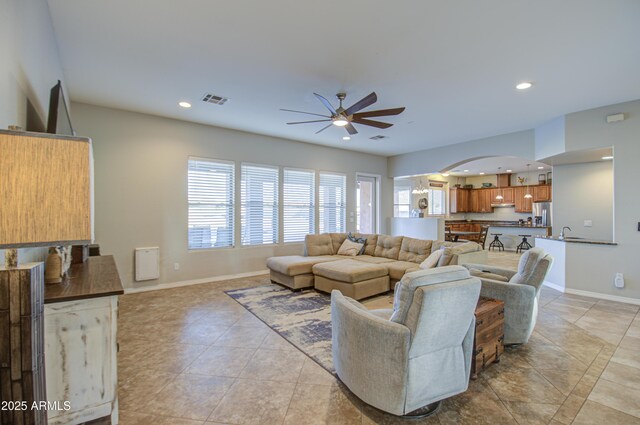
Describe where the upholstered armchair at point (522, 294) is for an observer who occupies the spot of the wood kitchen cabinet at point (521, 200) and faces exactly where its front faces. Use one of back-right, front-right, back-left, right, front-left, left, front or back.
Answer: front

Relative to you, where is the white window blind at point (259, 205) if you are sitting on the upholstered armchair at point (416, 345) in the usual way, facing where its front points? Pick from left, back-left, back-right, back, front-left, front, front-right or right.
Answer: front

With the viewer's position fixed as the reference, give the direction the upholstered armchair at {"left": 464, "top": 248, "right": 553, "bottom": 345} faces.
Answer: facing to the left of the viewer

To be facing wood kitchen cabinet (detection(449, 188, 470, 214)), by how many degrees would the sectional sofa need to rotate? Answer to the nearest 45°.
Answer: approximately 180°

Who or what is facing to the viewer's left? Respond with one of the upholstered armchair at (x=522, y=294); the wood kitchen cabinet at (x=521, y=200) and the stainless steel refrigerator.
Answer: the upholstered armchair

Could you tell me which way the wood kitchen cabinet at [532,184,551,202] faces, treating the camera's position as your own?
facing the viewer

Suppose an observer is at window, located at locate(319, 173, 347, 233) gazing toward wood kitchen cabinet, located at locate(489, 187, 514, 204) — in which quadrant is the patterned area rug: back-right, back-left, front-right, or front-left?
back-right

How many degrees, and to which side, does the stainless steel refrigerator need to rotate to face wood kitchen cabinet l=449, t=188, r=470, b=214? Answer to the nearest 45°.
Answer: approximately 90° to its right

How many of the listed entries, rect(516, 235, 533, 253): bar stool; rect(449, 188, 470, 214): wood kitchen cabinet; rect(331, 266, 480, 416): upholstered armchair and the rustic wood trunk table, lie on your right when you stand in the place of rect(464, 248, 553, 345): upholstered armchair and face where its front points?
2

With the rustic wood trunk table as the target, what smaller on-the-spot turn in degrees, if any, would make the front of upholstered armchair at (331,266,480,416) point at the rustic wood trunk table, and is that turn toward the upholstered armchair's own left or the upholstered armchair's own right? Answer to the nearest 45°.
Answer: approximately 90° to the upholstered armchair's own right

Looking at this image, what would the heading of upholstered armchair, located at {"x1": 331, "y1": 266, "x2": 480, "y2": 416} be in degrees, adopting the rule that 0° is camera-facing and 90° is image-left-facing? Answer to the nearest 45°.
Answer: approximately 135°

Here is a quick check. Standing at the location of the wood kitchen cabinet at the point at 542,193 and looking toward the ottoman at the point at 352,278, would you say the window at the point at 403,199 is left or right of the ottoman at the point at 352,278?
right

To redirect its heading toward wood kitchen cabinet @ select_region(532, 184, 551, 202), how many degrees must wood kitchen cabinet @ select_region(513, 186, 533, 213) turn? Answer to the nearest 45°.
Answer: approximately 90° to its left

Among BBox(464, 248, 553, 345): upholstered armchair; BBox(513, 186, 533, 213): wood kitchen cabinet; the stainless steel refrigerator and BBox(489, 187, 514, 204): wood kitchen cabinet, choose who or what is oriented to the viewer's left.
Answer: the upholstered armchair

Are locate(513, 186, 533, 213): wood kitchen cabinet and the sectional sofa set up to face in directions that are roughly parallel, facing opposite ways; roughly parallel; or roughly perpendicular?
roughly parallel

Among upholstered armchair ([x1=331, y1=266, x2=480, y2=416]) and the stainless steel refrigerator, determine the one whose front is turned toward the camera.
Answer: the stainless steel refrigerator

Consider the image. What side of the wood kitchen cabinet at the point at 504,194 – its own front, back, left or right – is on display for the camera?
front
